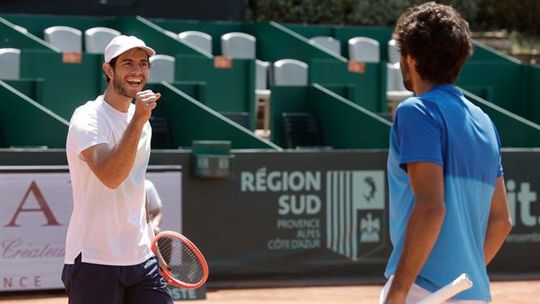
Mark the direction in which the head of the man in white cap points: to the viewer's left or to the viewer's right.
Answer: to the viewer's right

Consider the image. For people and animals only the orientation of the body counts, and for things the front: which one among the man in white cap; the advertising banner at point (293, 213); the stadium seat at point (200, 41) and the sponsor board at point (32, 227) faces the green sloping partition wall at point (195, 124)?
the stadium seat

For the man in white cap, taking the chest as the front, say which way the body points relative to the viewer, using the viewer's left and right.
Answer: facing the viewer and to the right of the viewer

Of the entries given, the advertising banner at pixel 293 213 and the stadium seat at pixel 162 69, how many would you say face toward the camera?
2

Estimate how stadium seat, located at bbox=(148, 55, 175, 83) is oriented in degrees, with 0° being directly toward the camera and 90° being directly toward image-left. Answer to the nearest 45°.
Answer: approximately 0°

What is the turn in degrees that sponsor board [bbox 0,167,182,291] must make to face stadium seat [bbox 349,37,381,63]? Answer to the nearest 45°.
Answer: approximately 135° to its left

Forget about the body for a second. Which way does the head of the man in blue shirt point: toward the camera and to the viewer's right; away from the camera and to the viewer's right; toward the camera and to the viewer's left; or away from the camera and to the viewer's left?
away from the camera and to the viewer's left

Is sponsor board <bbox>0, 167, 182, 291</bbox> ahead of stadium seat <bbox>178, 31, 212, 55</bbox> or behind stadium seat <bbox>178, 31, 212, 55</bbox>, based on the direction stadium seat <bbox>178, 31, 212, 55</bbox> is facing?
ahead

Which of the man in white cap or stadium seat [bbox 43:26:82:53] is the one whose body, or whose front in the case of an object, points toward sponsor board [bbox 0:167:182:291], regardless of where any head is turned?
the stadium seat

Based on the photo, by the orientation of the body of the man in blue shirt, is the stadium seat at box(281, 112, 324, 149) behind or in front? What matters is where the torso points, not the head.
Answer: in front
